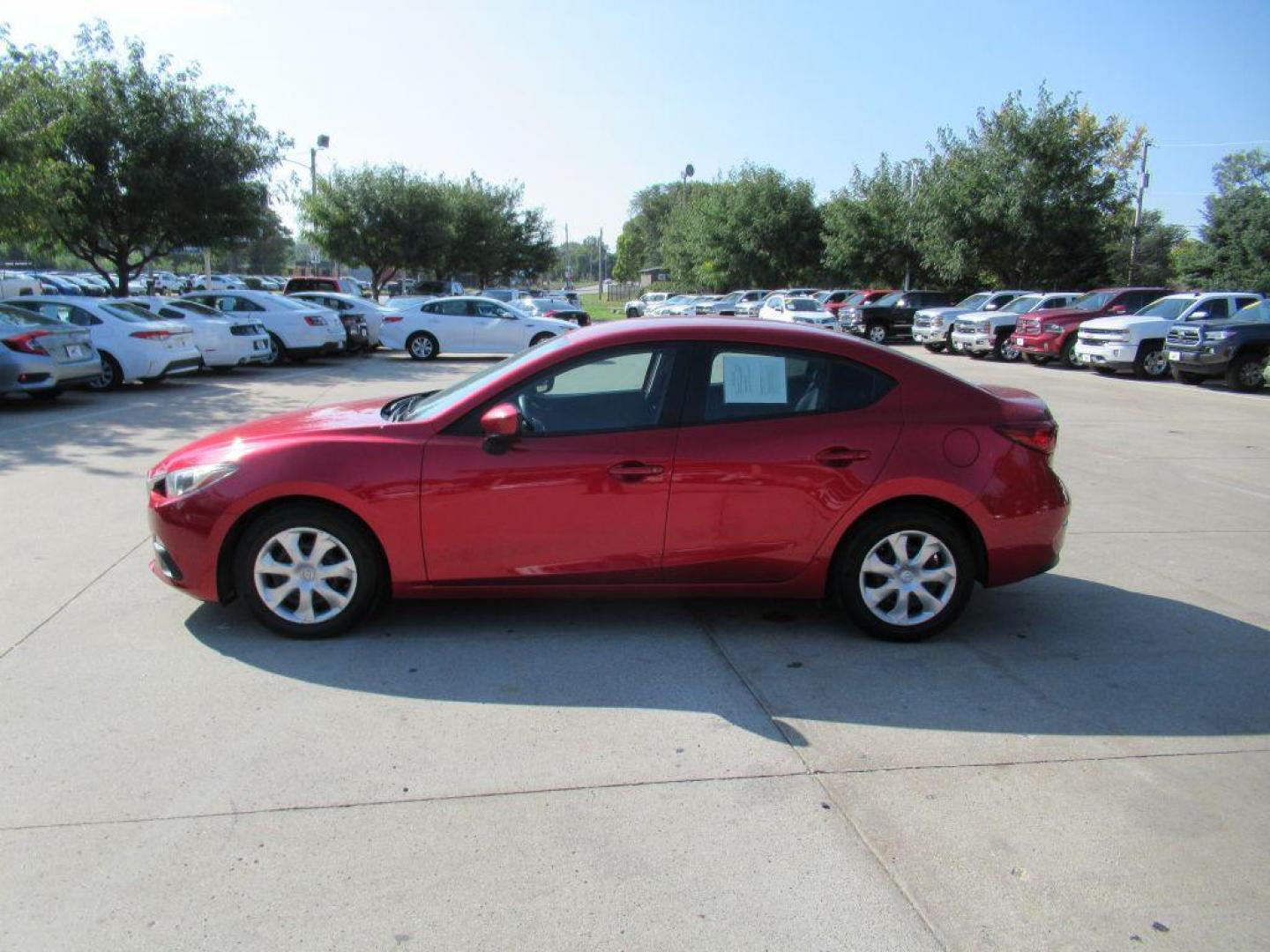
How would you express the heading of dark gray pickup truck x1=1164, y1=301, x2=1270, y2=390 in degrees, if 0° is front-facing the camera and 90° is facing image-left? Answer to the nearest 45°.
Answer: approximately 45°

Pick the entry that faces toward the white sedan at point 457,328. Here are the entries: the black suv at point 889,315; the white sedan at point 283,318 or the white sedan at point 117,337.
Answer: the black suv

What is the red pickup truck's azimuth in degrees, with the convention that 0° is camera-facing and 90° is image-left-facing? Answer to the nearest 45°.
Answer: approximately 45°

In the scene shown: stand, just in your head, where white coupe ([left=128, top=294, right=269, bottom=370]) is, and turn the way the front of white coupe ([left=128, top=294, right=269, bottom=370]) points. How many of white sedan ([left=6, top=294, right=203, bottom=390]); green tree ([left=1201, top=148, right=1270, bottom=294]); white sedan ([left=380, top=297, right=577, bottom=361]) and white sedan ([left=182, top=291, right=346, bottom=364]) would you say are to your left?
1

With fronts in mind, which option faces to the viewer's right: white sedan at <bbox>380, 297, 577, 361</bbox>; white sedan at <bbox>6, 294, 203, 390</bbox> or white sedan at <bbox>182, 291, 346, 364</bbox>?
white sedan at <bbox>380, 297, 577, 361</bbox>

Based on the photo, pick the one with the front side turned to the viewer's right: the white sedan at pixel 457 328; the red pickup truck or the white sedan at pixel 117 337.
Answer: the white sedan at pixel 457 328

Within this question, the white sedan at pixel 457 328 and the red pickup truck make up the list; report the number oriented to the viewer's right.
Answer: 1

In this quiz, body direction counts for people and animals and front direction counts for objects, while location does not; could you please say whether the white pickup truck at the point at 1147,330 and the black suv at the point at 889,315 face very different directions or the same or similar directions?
same or similar directions

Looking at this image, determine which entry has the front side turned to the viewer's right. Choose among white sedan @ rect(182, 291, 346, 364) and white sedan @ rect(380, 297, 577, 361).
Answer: white sedan @ rect(380, 297, 577, 361)

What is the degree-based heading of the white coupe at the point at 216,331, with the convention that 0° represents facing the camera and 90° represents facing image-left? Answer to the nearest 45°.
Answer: approximately 135°

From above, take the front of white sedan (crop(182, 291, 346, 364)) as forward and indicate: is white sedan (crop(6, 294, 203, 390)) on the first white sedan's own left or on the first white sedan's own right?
on the first white sedan's own left

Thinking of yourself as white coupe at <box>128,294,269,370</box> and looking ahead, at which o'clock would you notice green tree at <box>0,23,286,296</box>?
The green tree is roughly at 1 o'clock from the white coupe.

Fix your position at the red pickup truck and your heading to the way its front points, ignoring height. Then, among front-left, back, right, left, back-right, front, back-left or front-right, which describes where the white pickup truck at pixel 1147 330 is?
left

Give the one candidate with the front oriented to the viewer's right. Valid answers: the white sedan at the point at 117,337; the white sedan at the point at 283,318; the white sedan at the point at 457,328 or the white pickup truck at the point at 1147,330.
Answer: the white sedan at the point at 457,328

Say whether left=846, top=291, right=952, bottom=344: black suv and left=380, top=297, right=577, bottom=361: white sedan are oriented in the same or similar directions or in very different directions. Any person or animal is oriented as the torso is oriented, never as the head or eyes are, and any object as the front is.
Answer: very different directions

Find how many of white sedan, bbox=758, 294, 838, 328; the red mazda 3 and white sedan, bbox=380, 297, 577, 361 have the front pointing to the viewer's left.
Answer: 1

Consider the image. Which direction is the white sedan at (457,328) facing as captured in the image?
to the viewer's right

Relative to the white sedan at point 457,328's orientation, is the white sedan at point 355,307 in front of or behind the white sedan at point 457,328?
behind

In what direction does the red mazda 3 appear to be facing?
to the viewer's left
